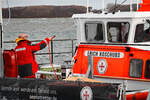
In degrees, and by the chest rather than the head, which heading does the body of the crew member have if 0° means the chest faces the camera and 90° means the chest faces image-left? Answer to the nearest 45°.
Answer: approximately 225°
